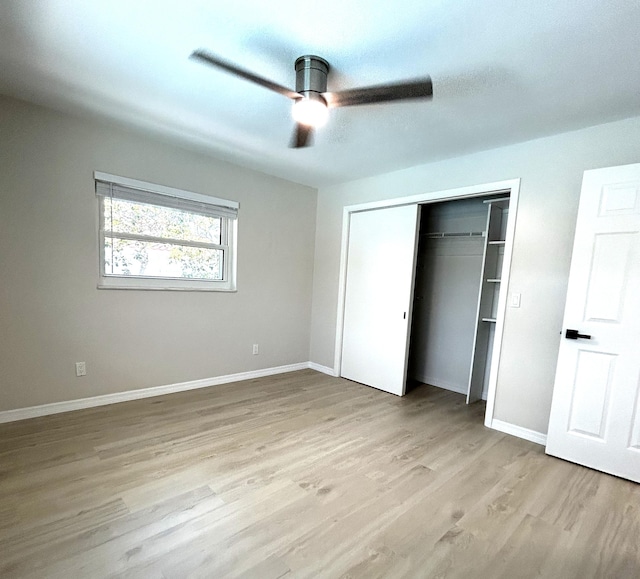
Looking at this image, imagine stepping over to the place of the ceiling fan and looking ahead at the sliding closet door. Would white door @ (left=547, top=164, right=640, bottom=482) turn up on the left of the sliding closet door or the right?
right

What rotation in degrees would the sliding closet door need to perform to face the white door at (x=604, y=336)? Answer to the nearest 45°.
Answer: approximately 90° to its left

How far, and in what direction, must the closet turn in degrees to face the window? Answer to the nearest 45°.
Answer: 0° — it already faces it

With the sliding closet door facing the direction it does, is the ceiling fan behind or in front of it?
in front

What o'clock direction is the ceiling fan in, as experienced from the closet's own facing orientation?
The ceiling fan is roughly at 11 o'clock from the closet.

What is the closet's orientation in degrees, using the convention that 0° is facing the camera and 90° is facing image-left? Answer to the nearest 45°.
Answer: approximately 45°

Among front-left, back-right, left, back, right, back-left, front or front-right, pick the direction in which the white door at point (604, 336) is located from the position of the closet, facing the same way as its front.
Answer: left

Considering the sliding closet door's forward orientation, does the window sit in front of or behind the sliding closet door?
in front

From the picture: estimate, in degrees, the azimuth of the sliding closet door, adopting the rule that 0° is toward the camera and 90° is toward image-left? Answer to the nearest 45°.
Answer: approximately 45°
